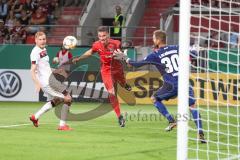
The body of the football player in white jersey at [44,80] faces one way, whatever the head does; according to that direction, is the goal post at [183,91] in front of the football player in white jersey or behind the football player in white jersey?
in front

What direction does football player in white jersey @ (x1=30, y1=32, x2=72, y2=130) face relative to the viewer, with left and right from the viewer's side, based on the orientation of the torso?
facing the viewer and to the right of the viewer
